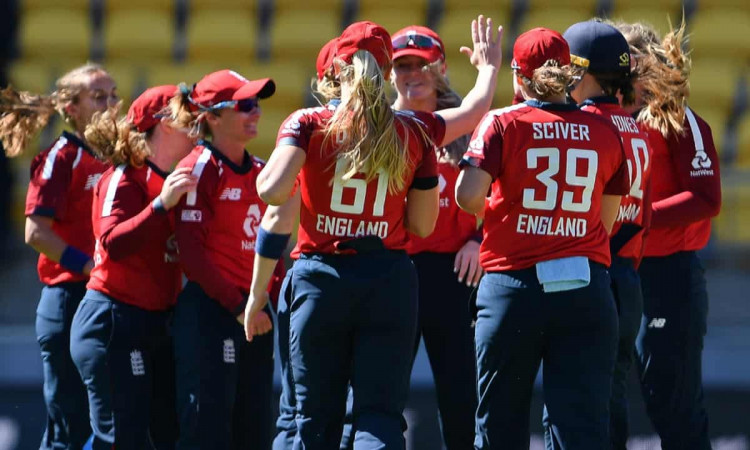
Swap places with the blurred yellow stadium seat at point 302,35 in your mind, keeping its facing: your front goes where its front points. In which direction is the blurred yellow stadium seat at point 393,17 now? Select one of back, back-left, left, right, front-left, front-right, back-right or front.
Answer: left

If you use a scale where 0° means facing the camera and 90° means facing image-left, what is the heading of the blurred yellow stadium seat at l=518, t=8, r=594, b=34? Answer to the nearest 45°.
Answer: approximately 0°

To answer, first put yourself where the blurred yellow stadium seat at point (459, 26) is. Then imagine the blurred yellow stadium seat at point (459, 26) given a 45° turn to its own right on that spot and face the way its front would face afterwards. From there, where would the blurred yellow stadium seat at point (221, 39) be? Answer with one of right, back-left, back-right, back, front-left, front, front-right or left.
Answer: front-right

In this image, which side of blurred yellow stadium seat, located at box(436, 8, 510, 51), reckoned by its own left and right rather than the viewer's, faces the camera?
front

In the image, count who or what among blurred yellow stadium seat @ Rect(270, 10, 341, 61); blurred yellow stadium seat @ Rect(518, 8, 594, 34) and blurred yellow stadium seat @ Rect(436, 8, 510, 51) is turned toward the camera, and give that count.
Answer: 3

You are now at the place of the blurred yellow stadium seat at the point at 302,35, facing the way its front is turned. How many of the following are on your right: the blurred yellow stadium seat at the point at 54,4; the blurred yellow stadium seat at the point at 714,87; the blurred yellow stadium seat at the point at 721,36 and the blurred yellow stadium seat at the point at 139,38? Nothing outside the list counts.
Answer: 2

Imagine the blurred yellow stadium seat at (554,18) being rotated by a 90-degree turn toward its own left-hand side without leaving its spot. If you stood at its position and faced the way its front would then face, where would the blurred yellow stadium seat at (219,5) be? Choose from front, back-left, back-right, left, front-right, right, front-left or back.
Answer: back

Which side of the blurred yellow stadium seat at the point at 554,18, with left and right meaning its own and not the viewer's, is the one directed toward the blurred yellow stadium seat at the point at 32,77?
right

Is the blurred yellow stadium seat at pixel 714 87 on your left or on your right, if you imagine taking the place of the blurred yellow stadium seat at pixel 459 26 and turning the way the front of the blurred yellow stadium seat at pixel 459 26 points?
on your left
